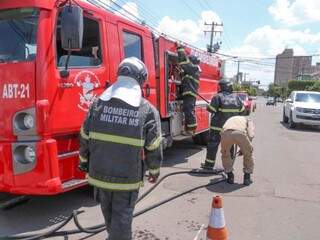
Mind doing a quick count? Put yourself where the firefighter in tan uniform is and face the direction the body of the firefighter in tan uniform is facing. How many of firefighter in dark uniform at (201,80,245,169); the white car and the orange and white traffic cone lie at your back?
1

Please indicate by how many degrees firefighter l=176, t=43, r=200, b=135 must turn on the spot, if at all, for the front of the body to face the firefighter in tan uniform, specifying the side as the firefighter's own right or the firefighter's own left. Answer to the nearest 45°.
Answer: approximately 180°

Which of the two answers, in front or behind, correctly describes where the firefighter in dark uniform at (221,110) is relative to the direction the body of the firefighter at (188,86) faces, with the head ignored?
behind

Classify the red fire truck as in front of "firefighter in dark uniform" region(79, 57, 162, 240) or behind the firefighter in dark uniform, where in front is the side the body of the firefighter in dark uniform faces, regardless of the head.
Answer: in front

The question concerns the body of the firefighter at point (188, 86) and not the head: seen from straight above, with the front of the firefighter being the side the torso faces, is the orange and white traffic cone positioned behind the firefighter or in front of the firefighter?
behind

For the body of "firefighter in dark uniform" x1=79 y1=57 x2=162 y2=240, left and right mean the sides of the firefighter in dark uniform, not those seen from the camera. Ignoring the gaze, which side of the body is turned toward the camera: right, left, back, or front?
back

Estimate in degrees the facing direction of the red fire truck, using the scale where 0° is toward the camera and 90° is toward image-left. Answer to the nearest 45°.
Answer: approximately 45°
